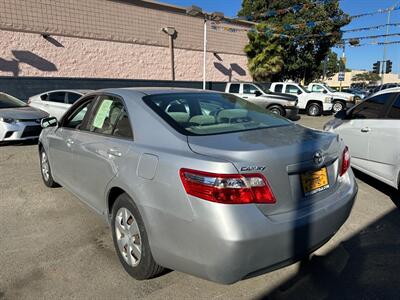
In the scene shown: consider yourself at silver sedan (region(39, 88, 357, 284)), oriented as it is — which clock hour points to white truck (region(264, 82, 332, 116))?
The white truck is roughly at 2 o'clock from the silver sedan.

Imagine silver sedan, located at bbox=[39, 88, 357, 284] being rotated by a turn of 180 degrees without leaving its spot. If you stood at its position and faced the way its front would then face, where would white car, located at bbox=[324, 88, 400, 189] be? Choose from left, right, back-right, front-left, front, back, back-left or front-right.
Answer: left

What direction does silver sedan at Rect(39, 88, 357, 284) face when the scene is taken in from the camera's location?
facing away from the viewer and to the left of the viewer

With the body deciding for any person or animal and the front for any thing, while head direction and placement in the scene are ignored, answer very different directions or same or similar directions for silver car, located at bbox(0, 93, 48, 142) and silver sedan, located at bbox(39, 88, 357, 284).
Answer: very different directions

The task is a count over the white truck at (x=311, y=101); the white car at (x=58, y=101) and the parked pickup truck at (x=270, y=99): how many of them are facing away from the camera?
0
